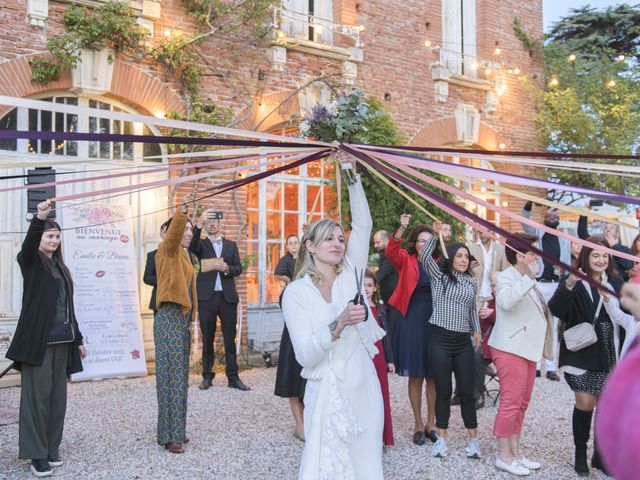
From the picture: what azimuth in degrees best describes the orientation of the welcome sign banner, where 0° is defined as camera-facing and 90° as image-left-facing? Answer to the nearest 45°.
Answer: approximately 0°

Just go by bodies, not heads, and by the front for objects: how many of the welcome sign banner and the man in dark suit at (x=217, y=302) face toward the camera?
2

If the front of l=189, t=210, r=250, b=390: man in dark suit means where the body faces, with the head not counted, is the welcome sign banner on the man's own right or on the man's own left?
on the man's own right

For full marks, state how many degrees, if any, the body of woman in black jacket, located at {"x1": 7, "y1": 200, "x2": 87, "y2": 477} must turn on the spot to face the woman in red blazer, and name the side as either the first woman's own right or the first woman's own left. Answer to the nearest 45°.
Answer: approximately 45° to the first woman's own left

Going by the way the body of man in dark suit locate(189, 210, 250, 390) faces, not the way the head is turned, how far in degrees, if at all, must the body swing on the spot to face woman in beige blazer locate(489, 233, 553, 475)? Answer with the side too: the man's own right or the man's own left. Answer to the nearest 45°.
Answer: approximately 45° to the man's own left

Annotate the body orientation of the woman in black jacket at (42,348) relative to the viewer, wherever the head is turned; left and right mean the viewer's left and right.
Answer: facing the viewer and to the right of the viewer

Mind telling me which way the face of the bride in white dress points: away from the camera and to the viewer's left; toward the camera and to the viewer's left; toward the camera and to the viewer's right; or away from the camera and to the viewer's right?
toward the camera and to the viewer's right
